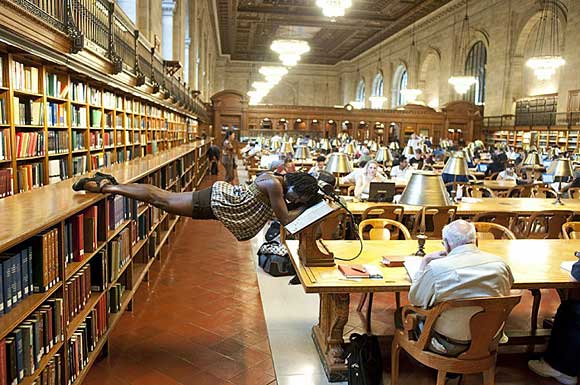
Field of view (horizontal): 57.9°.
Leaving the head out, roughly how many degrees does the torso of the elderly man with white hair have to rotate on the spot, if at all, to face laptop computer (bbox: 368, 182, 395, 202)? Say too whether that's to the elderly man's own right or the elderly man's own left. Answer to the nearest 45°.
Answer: approximately 45° to the elderly man's own right

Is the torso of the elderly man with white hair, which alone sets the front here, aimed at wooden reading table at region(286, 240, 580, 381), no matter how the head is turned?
yes

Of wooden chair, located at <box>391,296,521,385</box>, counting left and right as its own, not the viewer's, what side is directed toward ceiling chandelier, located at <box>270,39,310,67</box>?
front

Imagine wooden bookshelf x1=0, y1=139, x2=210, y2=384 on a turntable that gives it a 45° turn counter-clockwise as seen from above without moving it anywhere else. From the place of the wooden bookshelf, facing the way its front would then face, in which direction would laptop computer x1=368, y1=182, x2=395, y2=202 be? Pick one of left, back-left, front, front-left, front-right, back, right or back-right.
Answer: front-left

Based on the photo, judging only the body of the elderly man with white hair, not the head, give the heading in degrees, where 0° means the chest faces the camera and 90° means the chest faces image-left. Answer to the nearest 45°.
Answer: approximately 135°

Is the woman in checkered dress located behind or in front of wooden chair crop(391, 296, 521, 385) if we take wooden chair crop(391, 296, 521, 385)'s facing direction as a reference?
in front

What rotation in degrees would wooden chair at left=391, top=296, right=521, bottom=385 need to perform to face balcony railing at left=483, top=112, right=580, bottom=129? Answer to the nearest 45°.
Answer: approximately 45° to its right

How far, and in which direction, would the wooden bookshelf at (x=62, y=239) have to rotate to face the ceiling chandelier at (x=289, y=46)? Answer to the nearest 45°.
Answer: approximately 90° to its left

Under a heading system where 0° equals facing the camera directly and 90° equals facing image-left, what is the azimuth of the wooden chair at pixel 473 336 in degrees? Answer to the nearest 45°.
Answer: approximately 135°

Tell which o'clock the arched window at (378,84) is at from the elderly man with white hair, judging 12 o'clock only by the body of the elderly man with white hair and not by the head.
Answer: The arched window is roughly at 1 o'clock from the elderly man with white hair.
